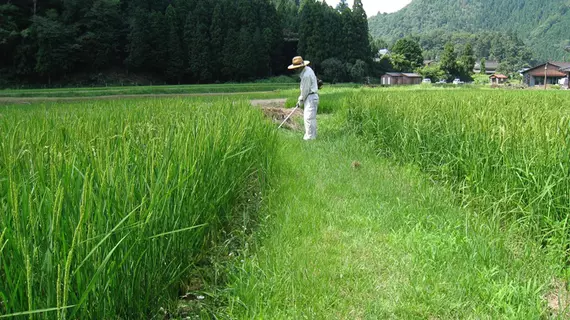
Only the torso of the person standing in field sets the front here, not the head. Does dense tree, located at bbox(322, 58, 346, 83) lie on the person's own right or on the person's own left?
on the person's own right

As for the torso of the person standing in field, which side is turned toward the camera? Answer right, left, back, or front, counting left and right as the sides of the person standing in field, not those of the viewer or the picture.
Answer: left

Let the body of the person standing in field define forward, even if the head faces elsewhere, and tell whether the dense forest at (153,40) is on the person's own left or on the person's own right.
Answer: on the person's own right

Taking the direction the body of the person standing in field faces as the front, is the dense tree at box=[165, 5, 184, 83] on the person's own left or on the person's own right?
on the person's own right
